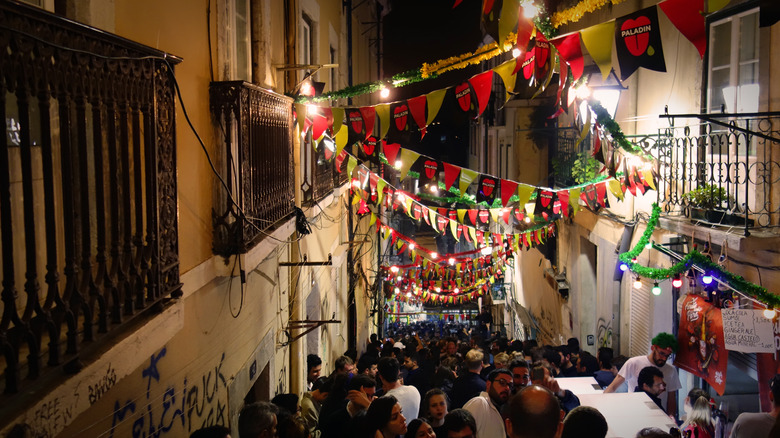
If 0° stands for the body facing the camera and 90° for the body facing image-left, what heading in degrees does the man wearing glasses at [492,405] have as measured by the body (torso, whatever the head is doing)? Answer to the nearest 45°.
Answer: approximately 315°

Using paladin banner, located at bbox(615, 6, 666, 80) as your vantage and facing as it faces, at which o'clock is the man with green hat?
The man with green hat is roughly at 6 o'clock from the paladin banner.

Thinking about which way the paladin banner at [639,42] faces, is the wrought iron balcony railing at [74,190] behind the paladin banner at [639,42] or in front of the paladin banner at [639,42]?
in front

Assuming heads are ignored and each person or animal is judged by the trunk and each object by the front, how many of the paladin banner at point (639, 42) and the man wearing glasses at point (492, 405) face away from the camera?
0

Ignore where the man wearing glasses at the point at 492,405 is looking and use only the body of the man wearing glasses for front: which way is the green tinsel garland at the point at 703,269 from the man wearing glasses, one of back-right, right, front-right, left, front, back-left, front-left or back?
left
